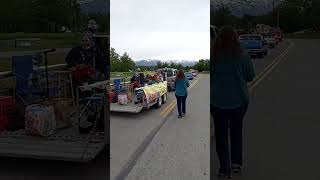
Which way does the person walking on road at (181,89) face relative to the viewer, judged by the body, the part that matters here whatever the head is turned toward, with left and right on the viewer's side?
facing away from the viewer
